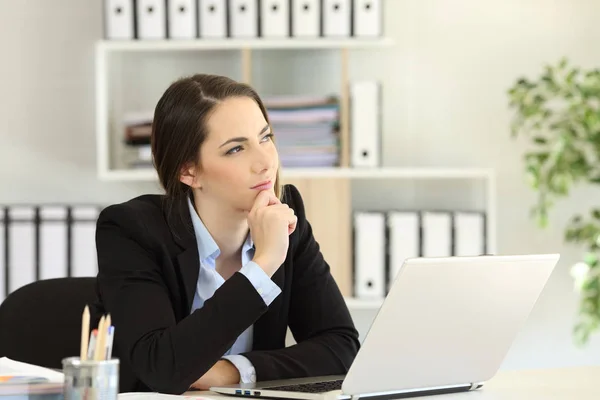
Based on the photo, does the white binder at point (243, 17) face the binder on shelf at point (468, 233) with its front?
no

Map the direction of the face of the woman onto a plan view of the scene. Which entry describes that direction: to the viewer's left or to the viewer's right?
to the viewer's right

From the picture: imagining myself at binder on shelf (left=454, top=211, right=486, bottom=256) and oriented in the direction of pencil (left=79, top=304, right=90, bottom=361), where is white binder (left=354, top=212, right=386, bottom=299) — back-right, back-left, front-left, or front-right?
front-right

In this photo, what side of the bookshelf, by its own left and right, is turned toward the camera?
front

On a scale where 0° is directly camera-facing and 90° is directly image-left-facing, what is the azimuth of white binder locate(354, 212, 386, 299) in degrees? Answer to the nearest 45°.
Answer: approximately 0°

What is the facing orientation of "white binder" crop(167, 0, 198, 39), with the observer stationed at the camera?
facing the viewer

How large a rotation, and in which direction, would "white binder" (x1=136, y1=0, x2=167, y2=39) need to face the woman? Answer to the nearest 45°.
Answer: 0° — it already faces them

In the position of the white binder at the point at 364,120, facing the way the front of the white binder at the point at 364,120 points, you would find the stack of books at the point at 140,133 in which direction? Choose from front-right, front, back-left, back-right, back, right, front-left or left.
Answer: right

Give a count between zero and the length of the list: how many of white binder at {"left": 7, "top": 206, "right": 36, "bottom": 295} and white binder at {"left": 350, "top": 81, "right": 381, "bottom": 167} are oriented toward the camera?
2

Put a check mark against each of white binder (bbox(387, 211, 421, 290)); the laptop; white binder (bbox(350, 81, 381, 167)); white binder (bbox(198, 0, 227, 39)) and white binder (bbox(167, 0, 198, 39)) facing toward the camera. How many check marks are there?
4

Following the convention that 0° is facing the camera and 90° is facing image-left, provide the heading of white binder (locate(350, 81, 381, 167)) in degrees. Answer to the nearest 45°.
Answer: approximately 0°

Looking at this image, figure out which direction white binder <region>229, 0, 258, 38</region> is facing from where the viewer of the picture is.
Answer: facing the viewer

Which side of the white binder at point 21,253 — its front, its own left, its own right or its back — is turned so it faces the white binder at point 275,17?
left
